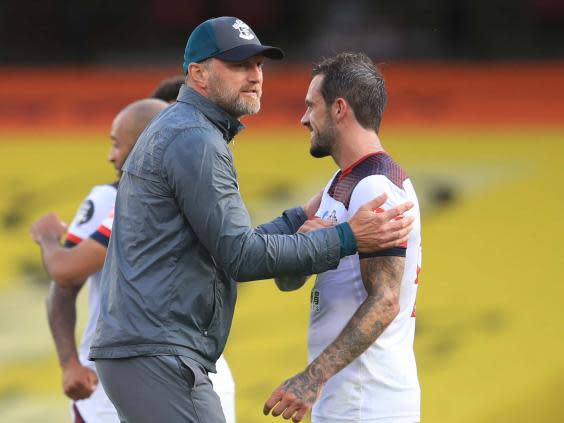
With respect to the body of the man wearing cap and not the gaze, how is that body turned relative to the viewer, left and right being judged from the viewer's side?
facing to the right of the viewer
